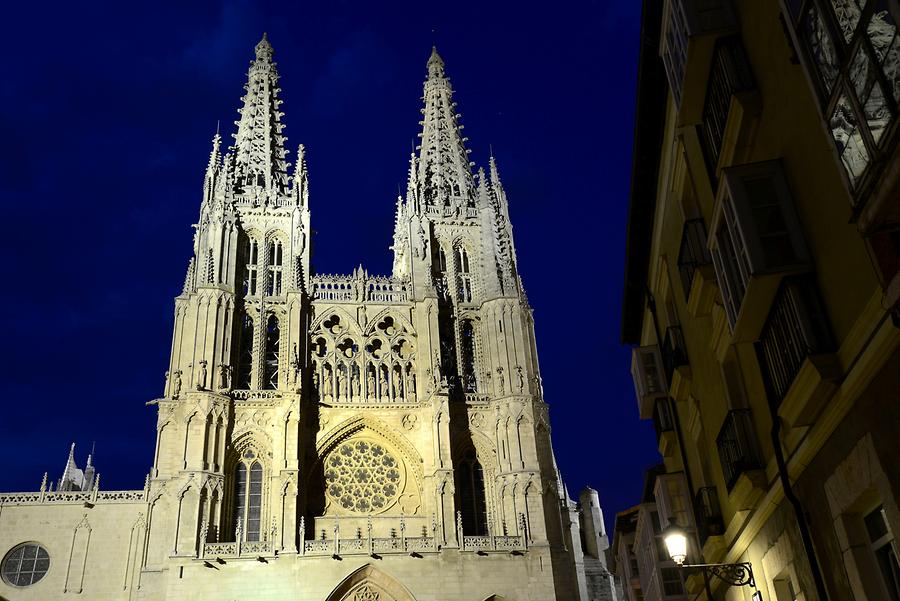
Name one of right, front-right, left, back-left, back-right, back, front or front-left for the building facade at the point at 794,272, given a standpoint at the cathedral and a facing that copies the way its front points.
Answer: front

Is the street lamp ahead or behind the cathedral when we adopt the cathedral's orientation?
ahead

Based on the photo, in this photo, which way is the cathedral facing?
toward the camera
